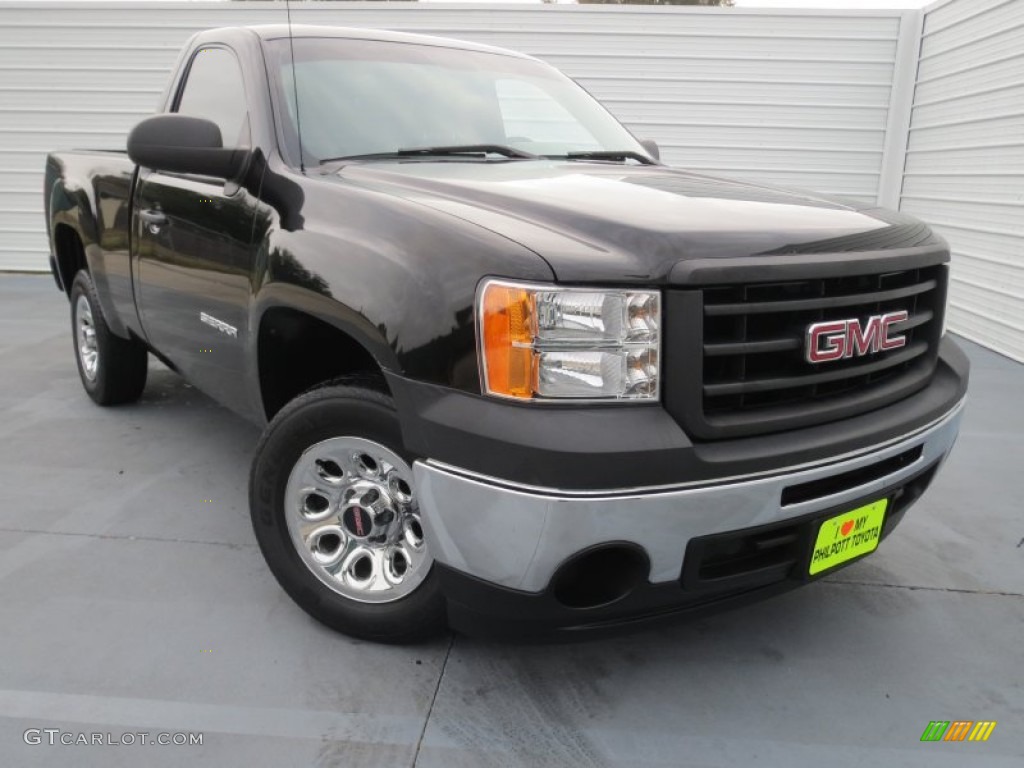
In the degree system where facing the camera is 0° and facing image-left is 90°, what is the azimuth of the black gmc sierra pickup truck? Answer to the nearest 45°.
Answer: approximately 315°
